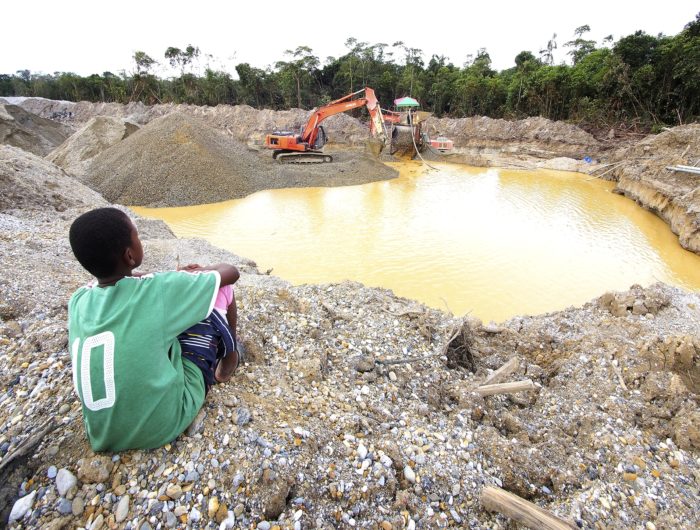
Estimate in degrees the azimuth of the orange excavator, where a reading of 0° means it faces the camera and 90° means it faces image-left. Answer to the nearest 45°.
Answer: approximately 270°

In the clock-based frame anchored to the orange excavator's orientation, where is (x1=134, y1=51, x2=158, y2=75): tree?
The tree is roughly at 8 o'clock from the orange excavator.

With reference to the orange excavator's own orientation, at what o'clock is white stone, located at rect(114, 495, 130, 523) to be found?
The white stone is roughly at 3 o'clock from the orange excavator.

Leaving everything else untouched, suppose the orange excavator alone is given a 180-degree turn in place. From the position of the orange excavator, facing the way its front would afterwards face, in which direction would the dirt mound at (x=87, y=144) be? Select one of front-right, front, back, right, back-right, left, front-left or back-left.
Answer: front

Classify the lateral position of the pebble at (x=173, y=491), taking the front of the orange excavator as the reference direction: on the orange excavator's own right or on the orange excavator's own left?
on the orange excavator's own right

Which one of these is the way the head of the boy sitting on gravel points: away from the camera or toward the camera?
away from the camera

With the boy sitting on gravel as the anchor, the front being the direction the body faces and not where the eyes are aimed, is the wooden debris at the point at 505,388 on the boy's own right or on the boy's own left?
on the boy's own right

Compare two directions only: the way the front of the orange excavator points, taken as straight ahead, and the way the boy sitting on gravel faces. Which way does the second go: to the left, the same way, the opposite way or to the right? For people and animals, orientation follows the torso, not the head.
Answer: to the left
